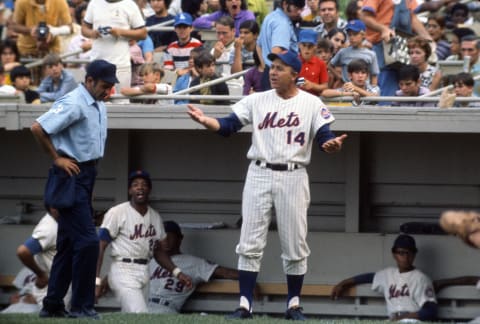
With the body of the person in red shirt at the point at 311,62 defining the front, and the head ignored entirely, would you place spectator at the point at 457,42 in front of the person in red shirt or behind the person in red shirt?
behind

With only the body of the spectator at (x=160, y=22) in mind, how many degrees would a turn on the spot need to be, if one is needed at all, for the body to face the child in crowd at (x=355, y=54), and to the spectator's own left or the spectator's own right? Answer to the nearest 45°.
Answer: approximately 45° to the spectator's own left

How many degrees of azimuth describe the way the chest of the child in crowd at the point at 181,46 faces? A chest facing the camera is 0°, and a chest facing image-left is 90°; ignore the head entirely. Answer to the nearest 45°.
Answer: approximately 0°
